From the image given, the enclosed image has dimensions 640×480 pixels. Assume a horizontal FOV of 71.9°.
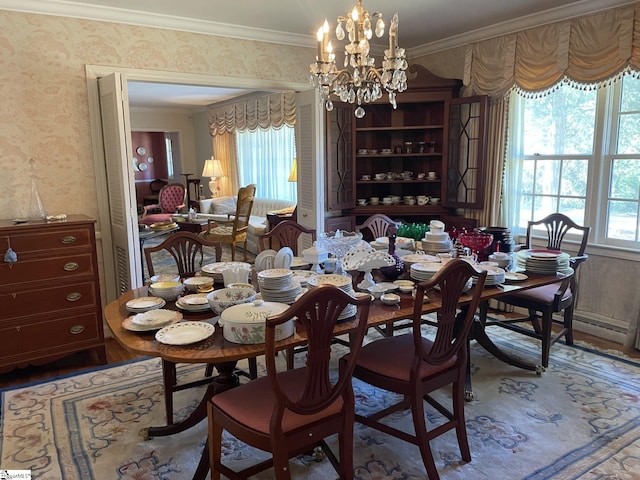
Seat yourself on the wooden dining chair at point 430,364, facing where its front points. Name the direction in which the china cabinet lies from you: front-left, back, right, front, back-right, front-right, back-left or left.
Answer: front-right

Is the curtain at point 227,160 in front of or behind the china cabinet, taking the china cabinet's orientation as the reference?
behind

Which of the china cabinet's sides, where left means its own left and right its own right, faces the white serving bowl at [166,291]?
front

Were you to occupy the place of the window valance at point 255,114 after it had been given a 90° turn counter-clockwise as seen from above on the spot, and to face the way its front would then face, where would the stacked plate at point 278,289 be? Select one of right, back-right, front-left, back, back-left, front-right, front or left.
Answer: front-right

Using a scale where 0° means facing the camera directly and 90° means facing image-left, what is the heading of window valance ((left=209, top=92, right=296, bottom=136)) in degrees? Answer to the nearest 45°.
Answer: approximately 45°

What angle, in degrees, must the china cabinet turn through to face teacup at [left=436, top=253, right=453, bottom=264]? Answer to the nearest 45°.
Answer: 0° — it already faces it

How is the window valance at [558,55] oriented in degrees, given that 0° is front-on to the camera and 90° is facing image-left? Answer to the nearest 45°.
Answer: approximately 45°

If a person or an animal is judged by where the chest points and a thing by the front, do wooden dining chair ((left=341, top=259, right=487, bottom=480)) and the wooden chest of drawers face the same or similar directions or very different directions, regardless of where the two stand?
very different directions

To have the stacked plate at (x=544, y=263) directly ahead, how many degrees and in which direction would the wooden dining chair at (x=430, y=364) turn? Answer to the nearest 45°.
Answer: approximately 90° to its right

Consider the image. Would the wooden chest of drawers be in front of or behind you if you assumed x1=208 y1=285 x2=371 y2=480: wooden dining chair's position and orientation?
in front

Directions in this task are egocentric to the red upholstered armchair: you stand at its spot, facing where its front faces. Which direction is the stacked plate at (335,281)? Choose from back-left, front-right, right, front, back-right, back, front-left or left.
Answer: front-left

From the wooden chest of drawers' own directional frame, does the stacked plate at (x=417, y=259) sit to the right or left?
on its left

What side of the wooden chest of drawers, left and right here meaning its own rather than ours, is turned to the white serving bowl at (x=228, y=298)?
front

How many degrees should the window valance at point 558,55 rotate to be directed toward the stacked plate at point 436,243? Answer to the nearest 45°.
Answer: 0° — it already faces it

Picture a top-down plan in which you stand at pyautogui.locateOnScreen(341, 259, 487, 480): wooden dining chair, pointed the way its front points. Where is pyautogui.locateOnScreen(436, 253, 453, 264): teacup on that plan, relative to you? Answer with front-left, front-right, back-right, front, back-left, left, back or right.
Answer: front-right
